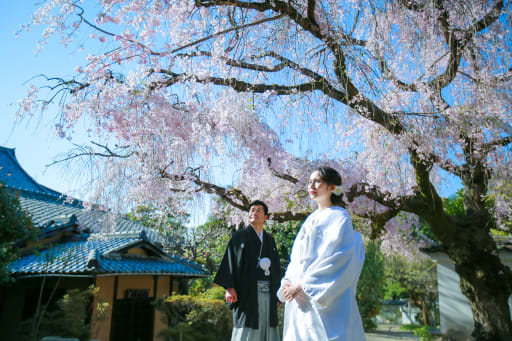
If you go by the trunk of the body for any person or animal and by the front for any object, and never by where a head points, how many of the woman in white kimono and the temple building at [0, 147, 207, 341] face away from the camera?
0

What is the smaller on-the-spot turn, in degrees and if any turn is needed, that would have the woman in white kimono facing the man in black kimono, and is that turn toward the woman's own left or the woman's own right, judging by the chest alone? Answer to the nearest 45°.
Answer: approximately 90° to the woman's own right

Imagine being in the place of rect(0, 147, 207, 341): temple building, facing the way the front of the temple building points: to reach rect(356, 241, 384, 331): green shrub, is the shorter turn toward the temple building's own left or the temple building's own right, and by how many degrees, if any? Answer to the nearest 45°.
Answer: approximately 90° to the temple building's own left

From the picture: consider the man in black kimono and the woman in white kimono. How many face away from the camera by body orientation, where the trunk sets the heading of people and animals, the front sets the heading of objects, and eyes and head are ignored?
0

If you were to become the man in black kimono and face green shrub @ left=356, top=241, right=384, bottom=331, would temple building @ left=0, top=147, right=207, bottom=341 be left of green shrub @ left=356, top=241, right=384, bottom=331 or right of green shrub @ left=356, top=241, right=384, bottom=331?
left

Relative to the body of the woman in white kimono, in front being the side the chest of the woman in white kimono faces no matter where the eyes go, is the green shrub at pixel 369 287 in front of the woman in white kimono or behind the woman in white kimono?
behind

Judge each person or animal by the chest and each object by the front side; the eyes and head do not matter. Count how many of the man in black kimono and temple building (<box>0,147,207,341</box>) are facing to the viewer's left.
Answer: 0

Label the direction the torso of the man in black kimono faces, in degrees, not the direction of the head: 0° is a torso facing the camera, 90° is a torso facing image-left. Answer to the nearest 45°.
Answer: approximately 315°

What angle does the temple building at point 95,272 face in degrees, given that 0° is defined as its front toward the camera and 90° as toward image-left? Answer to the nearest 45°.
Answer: approximately 315°
